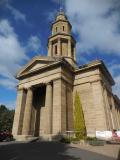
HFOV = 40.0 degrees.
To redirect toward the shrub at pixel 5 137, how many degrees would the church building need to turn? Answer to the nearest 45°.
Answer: approximately 45° to its right

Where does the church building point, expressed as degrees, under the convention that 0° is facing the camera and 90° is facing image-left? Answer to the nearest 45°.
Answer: approximately 45°
